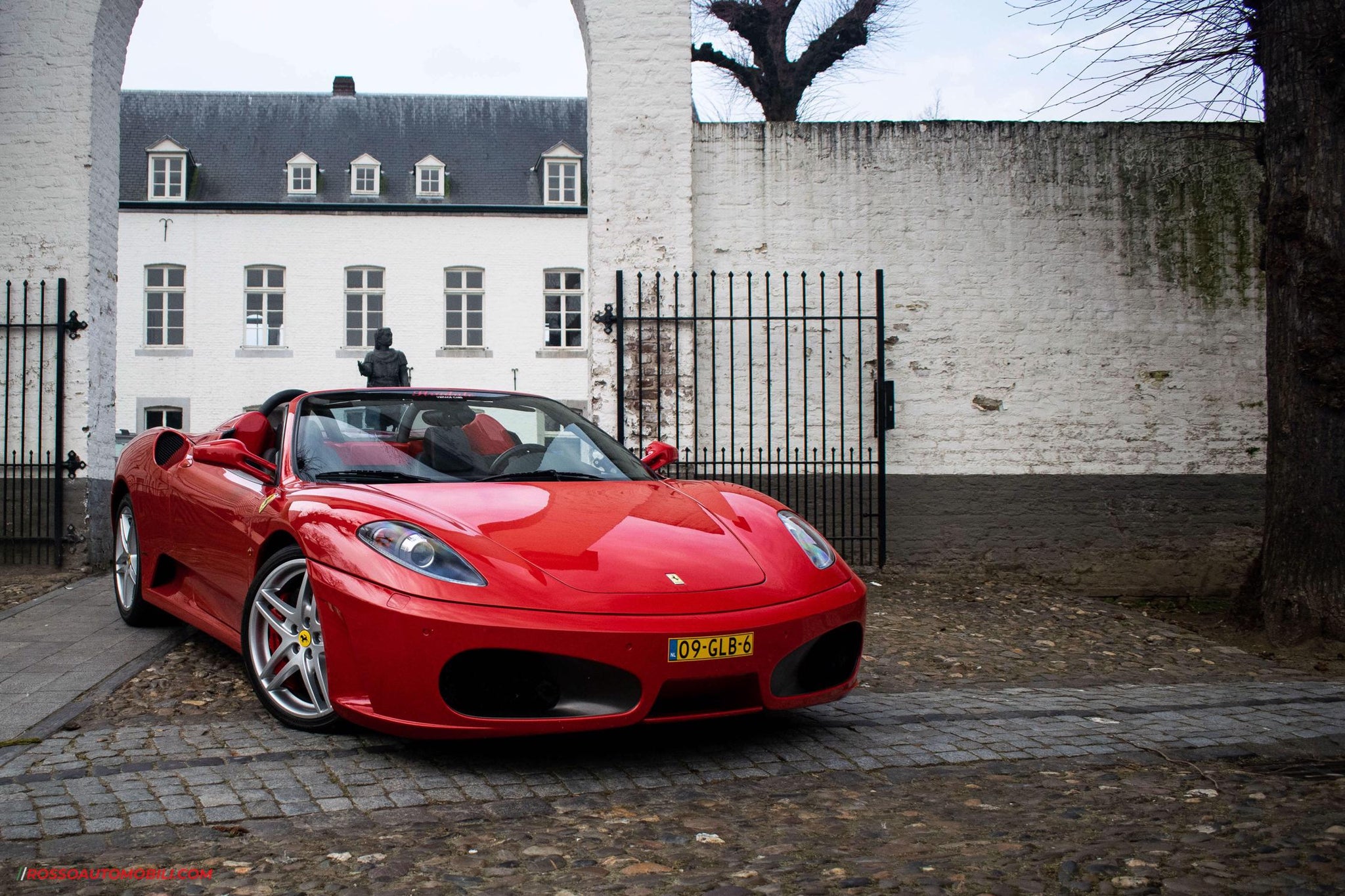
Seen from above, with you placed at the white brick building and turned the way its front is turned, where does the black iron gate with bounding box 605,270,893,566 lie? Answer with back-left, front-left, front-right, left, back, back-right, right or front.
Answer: front

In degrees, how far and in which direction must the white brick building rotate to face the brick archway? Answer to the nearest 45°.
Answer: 0° — it already faces it

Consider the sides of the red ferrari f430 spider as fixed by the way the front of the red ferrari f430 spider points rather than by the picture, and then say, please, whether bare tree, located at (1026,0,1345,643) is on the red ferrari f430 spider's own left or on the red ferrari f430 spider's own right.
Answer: on the red ferrari f430 spider's own left

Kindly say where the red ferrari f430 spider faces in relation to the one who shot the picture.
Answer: facing the viewer and to the right of the viewer

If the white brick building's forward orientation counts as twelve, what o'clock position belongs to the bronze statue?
The bronze statue is roughly at 12 o'clock from the white brick building.

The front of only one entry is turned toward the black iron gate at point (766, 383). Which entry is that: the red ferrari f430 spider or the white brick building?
the white brick building

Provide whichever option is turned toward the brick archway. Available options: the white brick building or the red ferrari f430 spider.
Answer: the white brick building

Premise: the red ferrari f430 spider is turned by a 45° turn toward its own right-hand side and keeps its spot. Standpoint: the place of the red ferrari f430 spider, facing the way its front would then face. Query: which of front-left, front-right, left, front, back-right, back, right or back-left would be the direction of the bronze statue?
back

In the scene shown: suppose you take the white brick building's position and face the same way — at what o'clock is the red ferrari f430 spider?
The red ferrari f430 spider is roughly at 12 o'clock from the white brick building.

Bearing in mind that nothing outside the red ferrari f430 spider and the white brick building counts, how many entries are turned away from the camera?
0

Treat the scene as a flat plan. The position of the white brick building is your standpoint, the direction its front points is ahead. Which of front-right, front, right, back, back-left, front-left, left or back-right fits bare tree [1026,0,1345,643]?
front

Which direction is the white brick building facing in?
toward the camera
